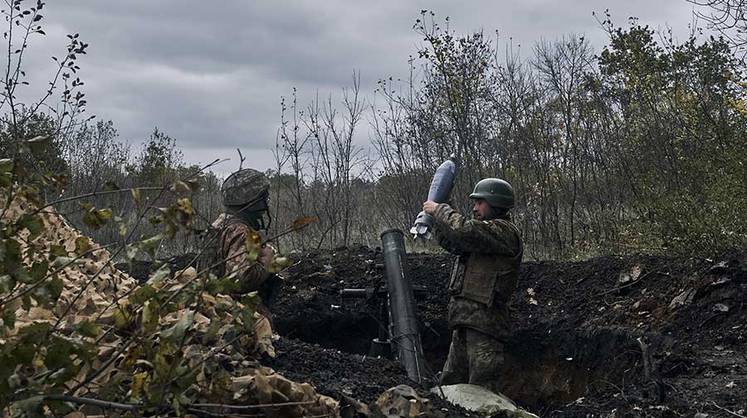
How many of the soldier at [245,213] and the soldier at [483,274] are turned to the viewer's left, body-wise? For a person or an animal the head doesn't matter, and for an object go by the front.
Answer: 1

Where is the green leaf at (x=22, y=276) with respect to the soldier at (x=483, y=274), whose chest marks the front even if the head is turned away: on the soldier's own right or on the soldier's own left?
on the soldier's own left

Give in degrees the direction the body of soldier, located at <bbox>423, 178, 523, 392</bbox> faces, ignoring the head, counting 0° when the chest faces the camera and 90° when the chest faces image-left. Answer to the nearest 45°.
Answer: approximately 90°

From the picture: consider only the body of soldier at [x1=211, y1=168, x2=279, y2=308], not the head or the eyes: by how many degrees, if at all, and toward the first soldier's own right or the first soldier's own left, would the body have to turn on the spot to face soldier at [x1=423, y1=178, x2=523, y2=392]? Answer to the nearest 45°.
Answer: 0° — they already face them

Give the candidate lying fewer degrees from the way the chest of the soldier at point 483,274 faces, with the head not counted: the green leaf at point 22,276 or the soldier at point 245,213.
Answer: the soldier

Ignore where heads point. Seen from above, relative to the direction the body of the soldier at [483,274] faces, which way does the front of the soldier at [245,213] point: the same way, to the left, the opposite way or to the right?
the opposite way

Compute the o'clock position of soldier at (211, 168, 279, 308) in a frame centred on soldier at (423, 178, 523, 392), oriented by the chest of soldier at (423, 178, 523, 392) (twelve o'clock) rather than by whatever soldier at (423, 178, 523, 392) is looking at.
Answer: soldier at (211, 168, 279, 308) is roughly at 11 o'clock from soldier at (423, 178, 523, 392).

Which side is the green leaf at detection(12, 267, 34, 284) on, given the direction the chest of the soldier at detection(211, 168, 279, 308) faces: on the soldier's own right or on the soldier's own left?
on the soldier's own right

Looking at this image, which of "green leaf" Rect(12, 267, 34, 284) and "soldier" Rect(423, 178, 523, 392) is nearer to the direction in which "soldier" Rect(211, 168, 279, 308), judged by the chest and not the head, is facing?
the soldier

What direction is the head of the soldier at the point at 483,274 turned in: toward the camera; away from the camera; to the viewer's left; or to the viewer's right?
to the viewer's left

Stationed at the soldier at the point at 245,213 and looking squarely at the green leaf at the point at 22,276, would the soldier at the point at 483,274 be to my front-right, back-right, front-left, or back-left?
back-left

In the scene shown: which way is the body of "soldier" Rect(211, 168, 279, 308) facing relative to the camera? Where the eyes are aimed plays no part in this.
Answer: to the viewer's right

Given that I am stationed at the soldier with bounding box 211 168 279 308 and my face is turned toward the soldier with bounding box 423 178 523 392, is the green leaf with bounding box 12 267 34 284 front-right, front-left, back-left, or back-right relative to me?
back-right
